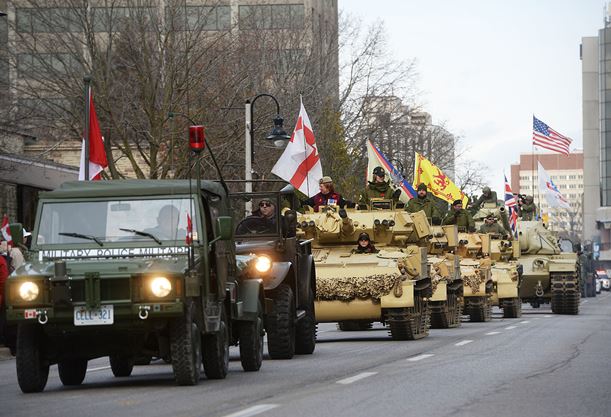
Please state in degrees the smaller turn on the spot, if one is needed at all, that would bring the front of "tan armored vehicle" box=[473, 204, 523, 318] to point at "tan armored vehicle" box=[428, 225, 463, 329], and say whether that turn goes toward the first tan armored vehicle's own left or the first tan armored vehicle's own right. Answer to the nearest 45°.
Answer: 0° — it already faces it

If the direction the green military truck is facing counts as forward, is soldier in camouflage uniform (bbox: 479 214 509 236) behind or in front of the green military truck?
behind

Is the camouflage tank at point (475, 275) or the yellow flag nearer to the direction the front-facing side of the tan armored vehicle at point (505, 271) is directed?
the camouflage tank

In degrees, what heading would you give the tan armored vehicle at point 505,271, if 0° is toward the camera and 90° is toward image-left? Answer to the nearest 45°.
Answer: approximately 0°

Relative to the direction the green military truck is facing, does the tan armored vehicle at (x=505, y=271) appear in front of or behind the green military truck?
behind
